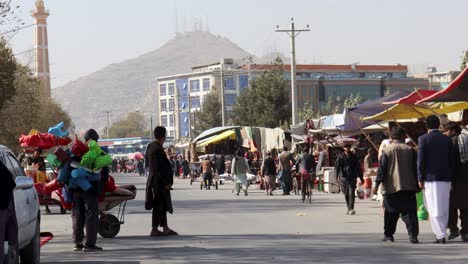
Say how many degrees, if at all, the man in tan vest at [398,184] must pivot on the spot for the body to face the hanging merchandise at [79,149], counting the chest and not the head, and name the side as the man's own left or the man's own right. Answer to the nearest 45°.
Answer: approximately 90° to the man's own left

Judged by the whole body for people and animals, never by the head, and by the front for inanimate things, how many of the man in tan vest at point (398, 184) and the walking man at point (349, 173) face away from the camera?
1

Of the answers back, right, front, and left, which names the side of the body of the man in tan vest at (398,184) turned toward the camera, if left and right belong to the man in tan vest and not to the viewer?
back

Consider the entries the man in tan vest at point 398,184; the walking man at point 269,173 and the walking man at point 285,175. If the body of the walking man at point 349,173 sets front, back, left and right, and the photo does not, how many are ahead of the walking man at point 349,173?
1

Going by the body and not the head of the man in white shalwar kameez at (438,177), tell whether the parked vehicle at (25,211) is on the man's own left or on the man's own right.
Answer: on the man's own left

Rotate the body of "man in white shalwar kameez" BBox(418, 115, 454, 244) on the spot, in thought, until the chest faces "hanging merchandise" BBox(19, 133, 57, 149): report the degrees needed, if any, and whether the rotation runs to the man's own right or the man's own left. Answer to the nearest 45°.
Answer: approximately 90° to the man's own left

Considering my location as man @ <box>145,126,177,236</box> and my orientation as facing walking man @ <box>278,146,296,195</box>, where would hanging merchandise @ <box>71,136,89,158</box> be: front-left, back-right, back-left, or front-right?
back-left

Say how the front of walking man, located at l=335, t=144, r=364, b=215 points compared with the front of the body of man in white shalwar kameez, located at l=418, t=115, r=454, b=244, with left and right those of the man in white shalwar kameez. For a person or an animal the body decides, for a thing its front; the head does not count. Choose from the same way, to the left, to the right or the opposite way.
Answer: the opposite way
